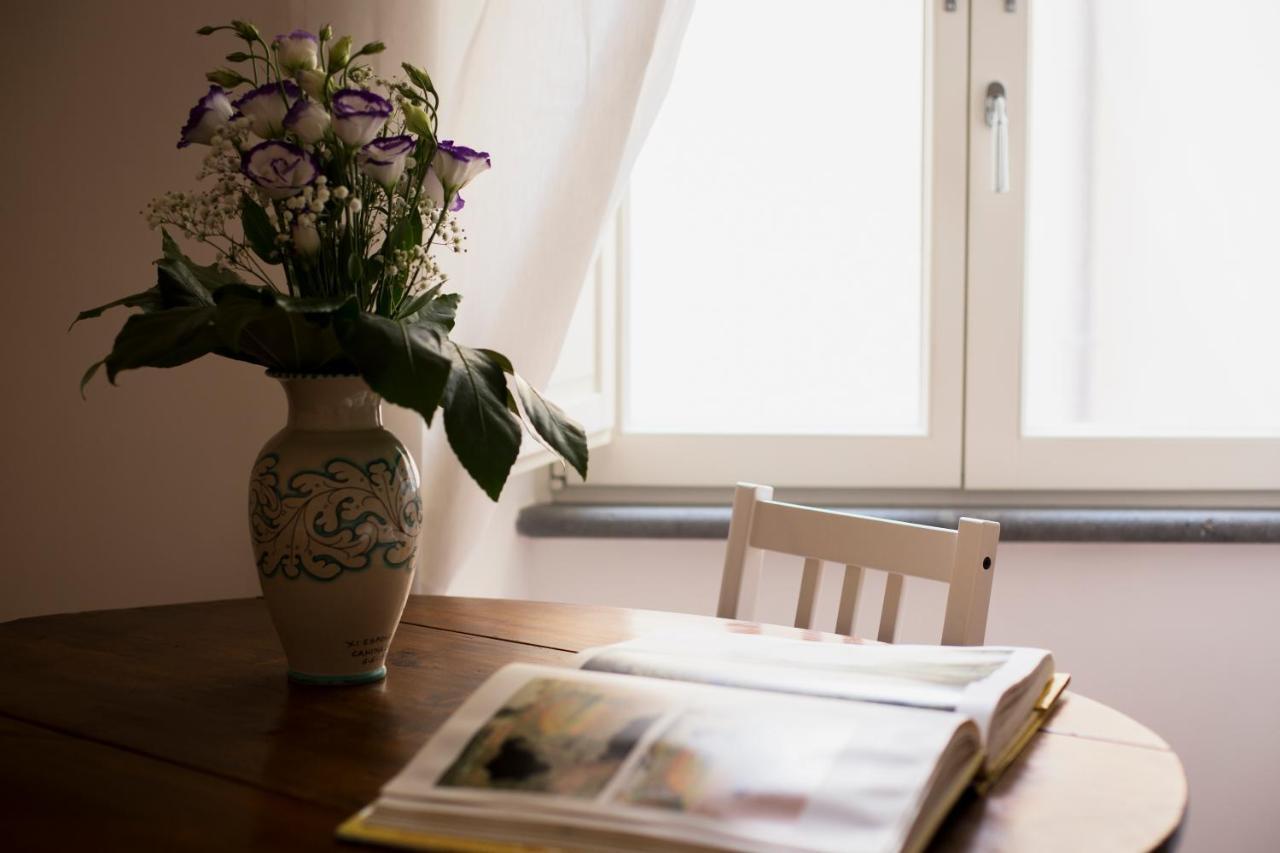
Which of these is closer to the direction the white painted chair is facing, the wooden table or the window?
the wooden table

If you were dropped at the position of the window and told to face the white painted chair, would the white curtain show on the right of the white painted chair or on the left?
right

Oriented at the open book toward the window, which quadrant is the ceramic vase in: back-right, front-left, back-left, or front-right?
front-left

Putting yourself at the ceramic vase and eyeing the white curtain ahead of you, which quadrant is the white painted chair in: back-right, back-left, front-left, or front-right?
front-right

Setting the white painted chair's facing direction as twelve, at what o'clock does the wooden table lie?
The wooden table is roughly at 12 o'clock from the white painted chair.

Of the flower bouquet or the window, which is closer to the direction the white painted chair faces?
the flower bouquet

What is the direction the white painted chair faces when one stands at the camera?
facing the viewer and to the left of the viewer

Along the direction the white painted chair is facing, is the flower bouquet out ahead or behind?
ahead

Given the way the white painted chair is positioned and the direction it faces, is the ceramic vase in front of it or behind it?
in front
